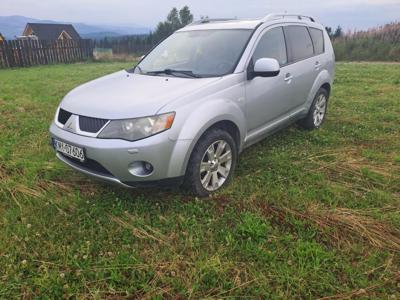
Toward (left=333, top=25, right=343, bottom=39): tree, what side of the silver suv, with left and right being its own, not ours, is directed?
back

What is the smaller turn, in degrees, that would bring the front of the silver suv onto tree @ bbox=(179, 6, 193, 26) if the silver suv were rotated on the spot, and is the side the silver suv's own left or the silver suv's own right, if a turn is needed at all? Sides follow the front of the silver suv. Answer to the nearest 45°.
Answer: approximately 135° to the silver suv's own right

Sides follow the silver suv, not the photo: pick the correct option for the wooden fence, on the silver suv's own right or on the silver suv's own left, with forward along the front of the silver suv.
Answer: on the silver suv's own right

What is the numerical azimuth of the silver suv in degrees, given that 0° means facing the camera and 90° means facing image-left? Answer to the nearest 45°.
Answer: approximately 45°

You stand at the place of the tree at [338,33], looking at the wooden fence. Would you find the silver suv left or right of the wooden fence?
left

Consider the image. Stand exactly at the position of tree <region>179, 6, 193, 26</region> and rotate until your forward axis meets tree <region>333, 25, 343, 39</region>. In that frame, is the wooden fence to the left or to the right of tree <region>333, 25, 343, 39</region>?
right
